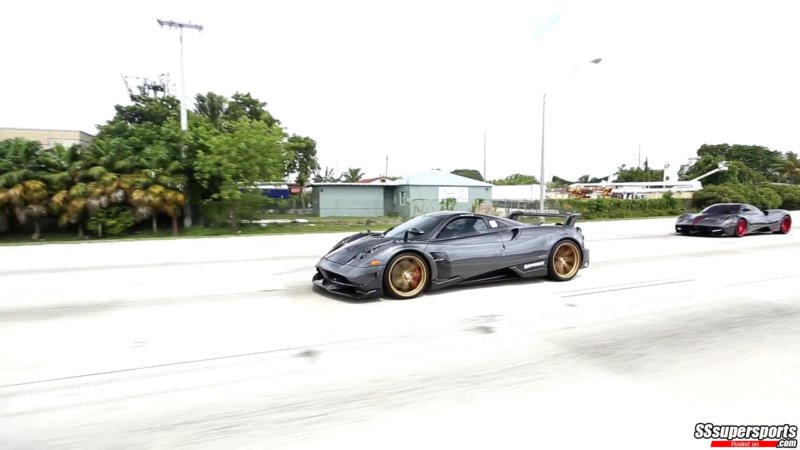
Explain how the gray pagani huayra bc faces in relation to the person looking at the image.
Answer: facing the viewer and to the left of the viewer

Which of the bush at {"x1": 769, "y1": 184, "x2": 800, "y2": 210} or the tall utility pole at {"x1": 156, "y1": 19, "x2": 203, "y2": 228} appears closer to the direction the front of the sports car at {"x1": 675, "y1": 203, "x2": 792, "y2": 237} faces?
the tall utility pole

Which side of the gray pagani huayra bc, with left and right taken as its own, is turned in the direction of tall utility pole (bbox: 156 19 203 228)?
right

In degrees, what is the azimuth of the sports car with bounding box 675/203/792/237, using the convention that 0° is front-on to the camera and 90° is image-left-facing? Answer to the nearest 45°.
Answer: approximately 45°

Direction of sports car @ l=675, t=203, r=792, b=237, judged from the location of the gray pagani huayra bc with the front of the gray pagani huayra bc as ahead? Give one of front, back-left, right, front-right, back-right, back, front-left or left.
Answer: back

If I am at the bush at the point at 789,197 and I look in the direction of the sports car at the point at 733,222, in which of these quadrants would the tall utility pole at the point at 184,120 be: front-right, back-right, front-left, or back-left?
front-right

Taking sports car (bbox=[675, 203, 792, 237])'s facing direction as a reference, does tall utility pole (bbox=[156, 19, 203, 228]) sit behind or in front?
in front

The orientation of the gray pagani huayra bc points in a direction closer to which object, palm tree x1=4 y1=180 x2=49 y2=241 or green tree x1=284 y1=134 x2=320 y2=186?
the palm tree

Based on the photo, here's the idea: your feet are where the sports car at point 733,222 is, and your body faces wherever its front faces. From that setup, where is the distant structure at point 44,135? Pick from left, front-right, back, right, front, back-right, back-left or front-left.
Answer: front-right

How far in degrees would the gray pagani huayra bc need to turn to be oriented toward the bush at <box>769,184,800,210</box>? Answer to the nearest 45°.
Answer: approximately 180°

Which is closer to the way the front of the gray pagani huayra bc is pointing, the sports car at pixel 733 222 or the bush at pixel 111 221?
the bush

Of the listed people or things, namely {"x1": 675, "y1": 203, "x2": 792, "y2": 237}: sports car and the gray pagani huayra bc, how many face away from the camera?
0

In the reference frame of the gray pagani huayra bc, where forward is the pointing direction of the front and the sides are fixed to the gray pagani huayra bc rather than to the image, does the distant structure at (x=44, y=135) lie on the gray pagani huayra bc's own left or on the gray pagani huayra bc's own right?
on the gray pagani huayra bc's own right

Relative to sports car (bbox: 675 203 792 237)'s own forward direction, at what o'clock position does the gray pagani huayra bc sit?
The gray pagani huayra bc is roughly at 11 o'clock from the sports car.

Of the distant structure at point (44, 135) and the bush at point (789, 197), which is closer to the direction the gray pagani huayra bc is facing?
the distant structure
